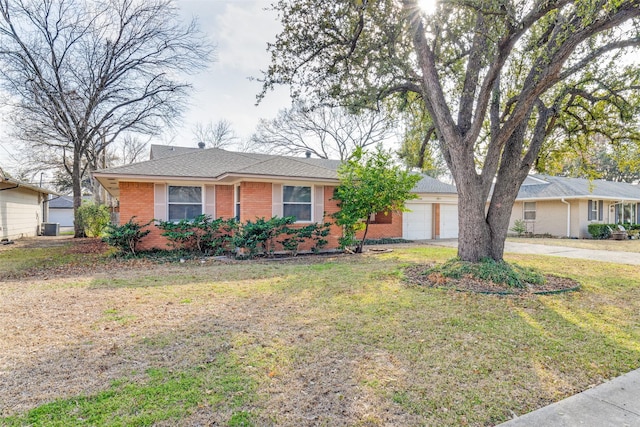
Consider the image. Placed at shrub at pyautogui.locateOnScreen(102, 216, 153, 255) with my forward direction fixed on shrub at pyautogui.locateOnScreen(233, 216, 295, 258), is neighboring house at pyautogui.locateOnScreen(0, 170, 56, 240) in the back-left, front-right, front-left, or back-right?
back-left

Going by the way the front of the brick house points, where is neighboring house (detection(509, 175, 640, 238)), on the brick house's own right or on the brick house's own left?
on the brick house's own left

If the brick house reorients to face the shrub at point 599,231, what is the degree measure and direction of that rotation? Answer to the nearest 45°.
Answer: approximately 90° to its left

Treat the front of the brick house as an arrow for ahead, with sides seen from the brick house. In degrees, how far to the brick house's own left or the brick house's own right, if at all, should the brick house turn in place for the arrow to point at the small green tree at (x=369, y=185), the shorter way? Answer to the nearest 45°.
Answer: approximately 90° to the brick house's own left

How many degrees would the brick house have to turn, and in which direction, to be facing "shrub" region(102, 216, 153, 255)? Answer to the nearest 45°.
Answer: approximately 90° to its right

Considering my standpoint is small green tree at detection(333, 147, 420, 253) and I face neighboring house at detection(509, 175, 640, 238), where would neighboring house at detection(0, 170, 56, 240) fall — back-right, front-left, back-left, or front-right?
back-left

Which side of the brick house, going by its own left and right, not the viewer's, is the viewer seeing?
front

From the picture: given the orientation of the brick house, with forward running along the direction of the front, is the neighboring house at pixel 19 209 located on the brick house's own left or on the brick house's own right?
on the brick house's own right

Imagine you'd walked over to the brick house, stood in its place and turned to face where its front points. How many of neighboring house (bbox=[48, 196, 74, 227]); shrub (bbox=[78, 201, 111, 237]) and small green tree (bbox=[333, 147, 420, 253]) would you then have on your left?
1

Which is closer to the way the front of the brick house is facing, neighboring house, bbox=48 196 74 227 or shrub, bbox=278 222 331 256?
the shrub

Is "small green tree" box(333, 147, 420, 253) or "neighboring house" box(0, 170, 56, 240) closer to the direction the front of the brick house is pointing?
the small green tree

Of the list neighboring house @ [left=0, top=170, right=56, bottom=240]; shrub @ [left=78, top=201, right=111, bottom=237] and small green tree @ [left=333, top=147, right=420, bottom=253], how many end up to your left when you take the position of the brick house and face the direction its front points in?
1

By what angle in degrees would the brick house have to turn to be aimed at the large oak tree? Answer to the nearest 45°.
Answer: approximately 45° to its left
